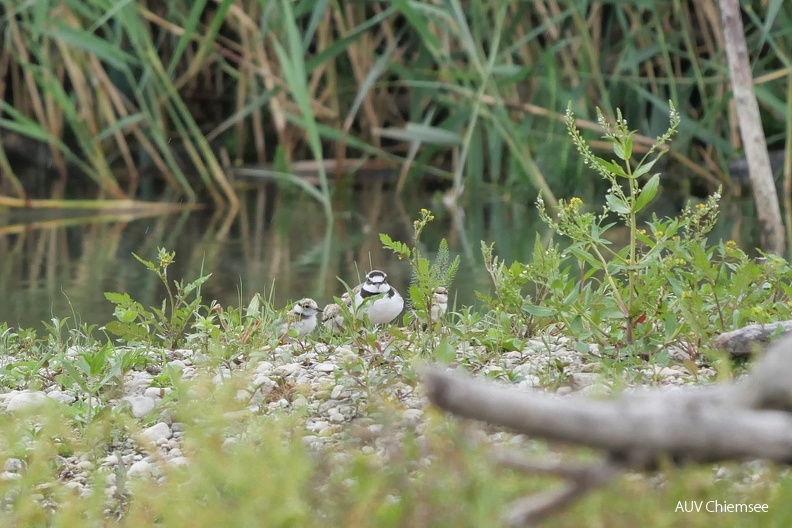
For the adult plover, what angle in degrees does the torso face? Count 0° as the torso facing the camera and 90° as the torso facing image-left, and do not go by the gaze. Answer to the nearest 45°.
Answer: approximately 0°

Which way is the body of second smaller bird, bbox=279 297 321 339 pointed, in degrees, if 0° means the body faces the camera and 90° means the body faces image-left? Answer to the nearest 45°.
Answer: approximately 315°

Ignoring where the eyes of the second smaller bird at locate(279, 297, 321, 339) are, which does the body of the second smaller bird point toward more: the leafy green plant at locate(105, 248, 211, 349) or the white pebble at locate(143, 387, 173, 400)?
the white pebble
